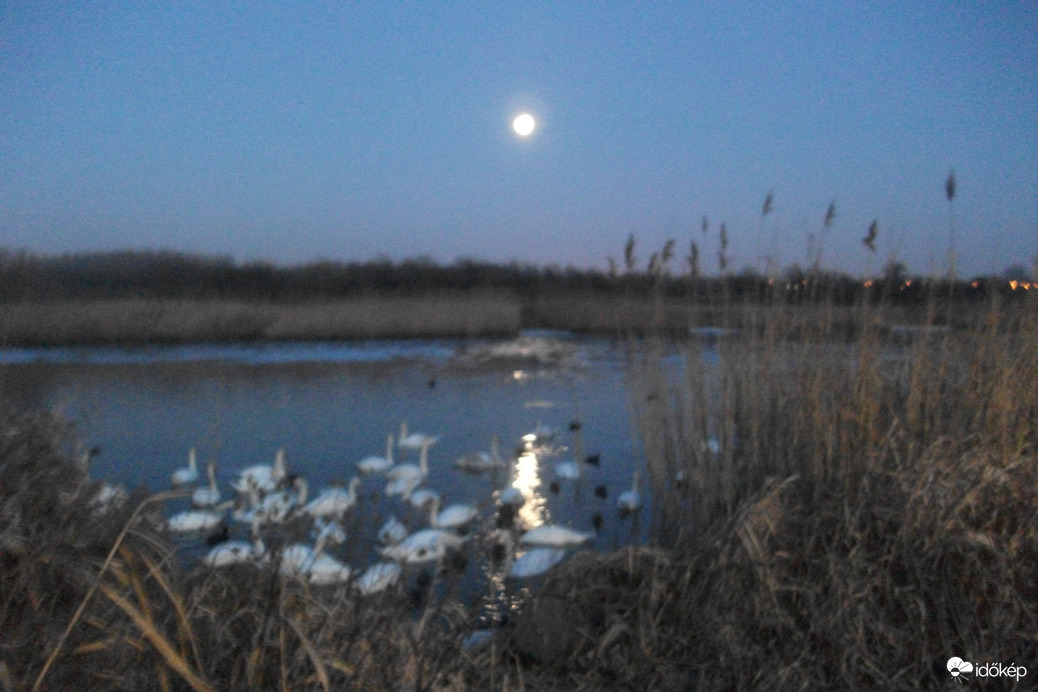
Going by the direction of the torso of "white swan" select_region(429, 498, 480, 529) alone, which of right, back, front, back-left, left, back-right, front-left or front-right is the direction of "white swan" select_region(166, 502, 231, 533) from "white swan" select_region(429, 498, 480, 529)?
front

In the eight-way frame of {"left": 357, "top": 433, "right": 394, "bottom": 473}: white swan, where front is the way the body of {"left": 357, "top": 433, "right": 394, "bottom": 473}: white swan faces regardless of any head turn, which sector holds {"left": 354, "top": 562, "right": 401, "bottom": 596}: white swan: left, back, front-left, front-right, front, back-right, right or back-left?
right

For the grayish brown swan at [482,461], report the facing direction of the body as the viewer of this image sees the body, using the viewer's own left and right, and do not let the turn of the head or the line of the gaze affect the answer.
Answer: facing to the right of the viewer

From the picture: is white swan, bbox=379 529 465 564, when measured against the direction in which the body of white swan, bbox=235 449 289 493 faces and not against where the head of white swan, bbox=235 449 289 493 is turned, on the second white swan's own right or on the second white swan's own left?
on the second white swan's own right

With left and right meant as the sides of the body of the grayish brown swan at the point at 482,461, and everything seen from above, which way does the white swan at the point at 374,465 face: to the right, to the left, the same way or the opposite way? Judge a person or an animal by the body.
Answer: the same way

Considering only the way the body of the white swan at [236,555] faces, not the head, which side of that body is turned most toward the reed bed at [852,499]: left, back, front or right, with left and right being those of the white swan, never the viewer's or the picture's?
front

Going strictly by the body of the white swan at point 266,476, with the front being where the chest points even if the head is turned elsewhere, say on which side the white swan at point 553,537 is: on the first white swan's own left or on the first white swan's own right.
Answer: on the first white swan's own right

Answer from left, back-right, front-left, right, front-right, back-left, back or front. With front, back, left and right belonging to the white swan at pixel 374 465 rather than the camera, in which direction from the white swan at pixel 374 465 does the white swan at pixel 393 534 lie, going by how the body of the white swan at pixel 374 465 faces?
right

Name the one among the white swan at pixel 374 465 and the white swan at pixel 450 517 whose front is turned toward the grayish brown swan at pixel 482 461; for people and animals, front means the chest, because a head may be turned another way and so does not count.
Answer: the white swan at pixel 374 465

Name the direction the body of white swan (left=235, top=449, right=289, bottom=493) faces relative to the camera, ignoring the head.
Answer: to the viewer's right

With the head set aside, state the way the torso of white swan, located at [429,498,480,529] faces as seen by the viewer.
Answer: to the viewer's left

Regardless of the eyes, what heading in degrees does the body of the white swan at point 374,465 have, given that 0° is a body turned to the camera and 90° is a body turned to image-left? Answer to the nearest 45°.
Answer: approximately 270°

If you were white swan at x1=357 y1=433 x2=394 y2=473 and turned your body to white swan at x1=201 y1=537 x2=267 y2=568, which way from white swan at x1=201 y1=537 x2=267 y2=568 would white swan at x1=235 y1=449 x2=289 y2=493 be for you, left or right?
right

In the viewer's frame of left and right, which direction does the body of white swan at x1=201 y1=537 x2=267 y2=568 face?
facing to the right of the viewer

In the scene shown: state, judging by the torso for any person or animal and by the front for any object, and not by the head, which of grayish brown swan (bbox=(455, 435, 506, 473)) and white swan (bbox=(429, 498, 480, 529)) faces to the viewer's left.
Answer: white swan (bbox=(429, 498, 480, 529))
